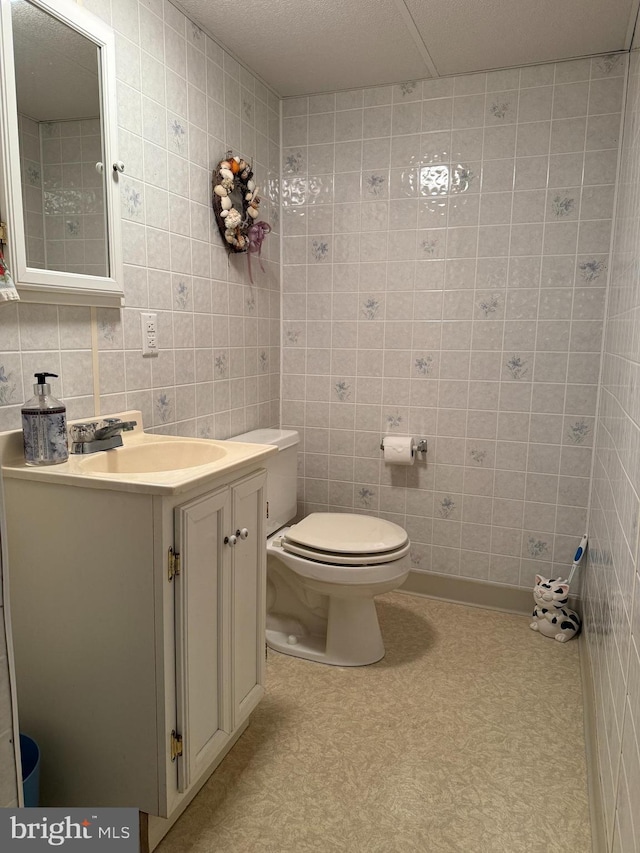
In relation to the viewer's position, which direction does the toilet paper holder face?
facing the viewer

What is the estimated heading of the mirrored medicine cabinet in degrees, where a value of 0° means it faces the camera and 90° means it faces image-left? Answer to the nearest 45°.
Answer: approximately 315°

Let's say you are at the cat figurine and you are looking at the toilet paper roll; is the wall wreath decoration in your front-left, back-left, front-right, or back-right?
front-left

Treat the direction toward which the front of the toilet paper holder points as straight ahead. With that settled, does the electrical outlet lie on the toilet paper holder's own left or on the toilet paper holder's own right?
on the toilet paper holder's own right

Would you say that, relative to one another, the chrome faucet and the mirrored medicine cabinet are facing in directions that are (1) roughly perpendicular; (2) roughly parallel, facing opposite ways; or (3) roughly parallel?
roughly parallel

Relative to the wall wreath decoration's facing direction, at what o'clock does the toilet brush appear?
The toilet brush is roughly at 11 o'clock from the wall wreath decoration.

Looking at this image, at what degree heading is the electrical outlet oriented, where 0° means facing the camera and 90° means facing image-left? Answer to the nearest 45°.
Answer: approximately 315°
